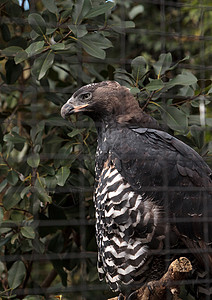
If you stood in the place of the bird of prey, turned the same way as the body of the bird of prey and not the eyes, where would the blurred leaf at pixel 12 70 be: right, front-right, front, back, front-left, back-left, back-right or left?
front-right

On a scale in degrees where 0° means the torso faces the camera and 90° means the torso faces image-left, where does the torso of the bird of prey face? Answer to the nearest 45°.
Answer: approximately 90°
